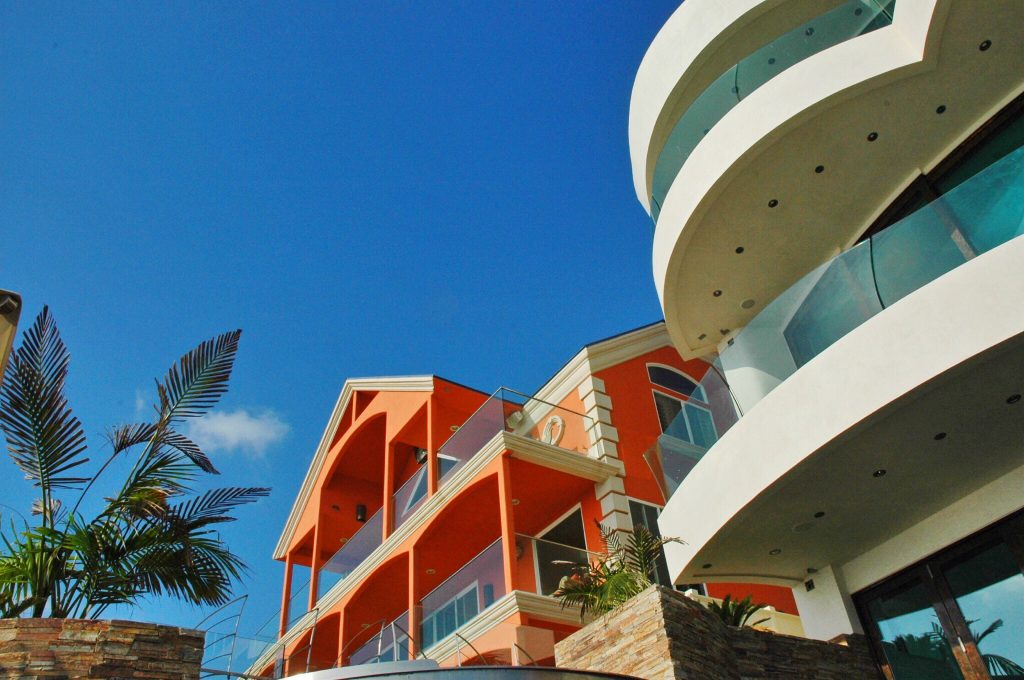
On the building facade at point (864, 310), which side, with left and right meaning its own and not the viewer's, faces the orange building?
right

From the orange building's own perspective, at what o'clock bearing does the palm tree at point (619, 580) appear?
The palm tree is roughly at 10 o'clock from the orange building.

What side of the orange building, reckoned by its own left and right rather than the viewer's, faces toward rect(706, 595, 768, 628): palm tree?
left

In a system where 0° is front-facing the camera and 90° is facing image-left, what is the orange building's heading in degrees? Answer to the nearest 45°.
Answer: approximately 45°

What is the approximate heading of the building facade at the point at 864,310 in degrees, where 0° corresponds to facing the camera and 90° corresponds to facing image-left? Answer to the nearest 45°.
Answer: approximately 45°

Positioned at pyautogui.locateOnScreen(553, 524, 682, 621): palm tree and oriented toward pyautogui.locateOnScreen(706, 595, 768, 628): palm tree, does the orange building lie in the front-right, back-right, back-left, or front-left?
back-left

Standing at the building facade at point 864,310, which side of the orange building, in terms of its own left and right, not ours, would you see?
left
